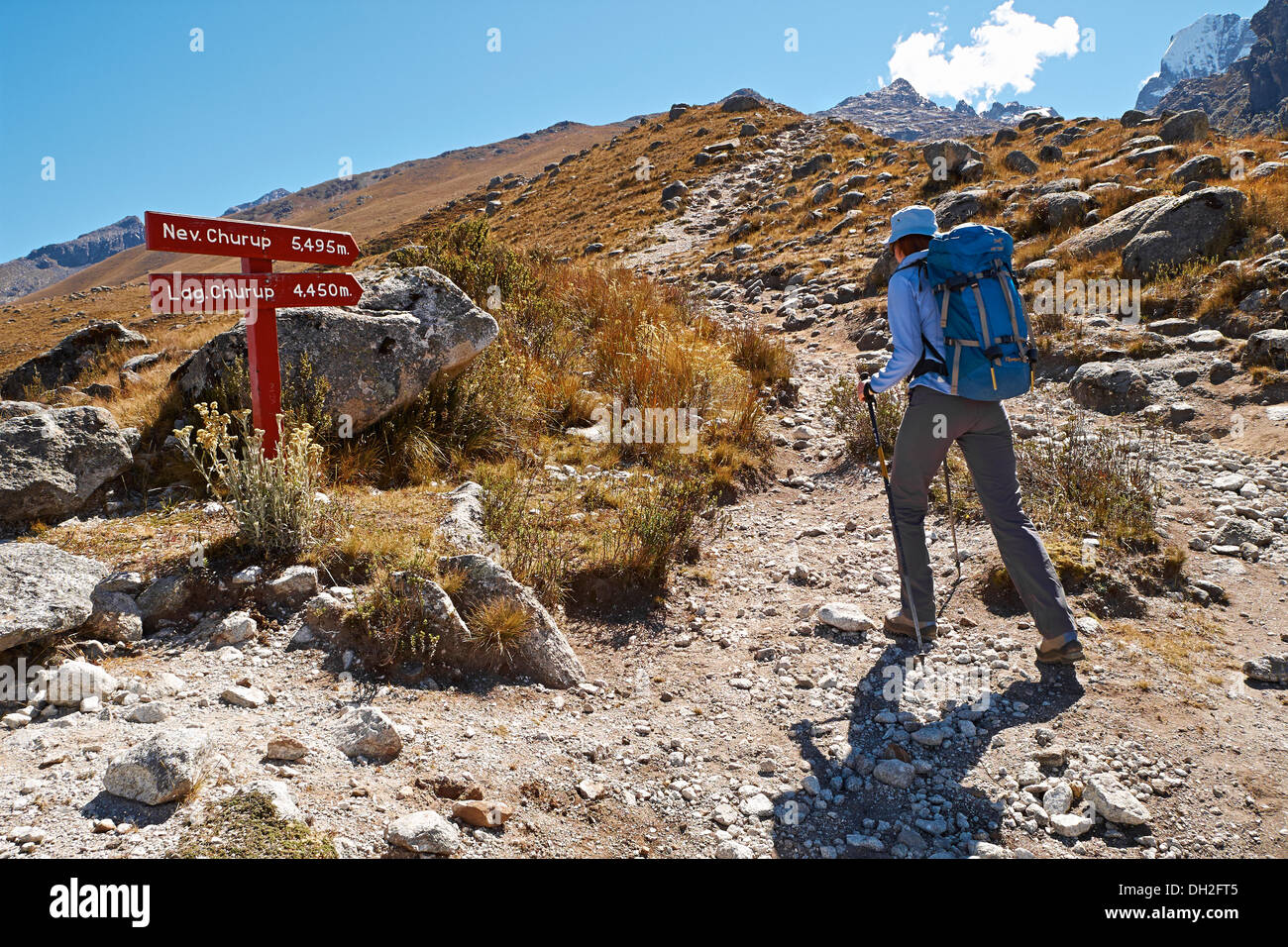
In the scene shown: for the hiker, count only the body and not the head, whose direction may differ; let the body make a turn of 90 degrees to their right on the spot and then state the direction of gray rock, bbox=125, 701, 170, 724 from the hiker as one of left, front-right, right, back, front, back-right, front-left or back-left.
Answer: back

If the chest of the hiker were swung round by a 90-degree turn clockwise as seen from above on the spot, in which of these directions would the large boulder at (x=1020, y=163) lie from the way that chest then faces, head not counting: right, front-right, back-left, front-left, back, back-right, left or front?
front-left

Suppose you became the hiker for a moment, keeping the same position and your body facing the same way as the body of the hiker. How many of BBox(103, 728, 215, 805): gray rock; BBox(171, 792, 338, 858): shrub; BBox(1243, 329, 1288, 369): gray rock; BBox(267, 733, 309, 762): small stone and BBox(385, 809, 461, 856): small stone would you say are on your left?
4

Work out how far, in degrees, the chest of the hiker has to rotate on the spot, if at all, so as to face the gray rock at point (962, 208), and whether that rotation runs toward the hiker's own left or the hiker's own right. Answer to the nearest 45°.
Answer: approximately 45° to the hiker's own right

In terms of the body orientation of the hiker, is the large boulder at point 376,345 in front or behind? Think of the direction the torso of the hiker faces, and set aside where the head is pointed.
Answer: in front

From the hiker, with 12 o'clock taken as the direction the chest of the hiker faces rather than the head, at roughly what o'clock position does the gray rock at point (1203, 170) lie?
The gray rock is roughly at 2 o'clock from the hiker.

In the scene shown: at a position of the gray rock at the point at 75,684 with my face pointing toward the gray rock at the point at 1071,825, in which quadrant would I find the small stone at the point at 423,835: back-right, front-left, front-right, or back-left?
front-right

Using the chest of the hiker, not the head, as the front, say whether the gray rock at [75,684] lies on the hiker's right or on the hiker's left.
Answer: on the hiker's left

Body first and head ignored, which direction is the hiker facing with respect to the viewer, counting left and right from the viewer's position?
facing away from the viewer and to the left of the viewer

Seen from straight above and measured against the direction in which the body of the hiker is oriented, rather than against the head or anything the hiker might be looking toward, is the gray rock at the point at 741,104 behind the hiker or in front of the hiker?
in front

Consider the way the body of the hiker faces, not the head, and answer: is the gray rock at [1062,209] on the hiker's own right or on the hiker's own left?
on the hiker's own right
